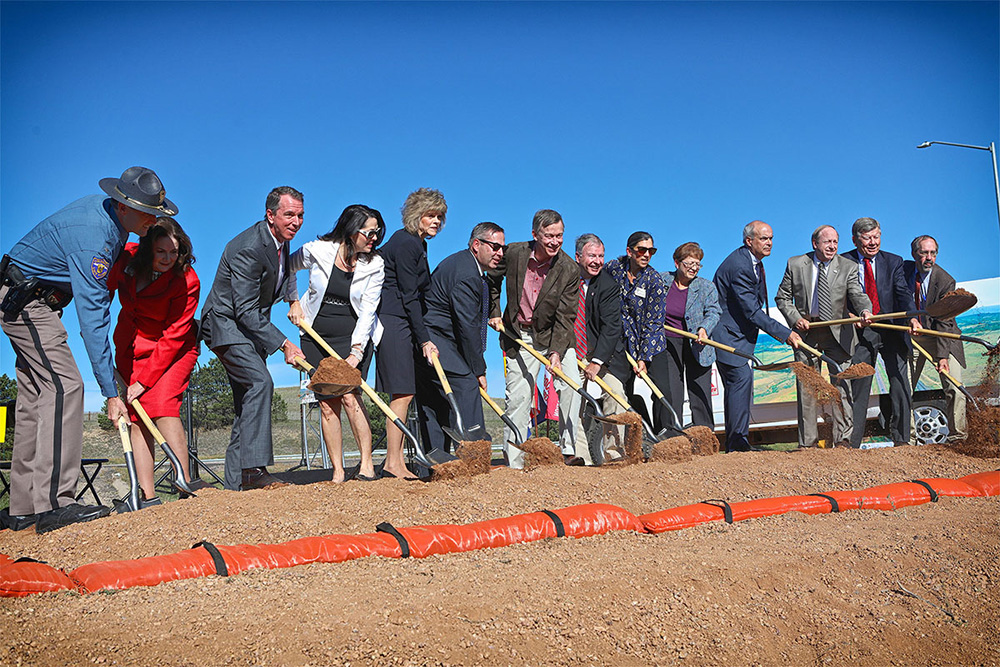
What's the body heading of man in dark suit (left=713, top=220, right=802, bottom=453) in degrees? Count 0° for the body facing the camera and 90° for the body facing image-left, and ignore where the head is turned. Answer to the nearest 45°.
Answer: approximately 315°

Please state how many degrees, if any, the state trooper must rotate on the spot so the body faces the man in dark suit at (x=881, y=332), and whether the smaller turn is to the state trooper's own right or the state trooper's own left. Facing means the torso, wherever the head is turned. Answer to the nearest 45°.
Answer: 0° — they already face them

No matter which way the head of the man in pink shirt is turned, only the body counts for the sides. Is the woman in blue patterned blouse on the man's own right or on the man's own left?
on the man's own left

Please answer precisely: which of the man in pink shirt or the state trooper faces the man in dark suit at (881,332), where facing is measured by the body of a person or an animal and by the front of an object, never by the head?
the state trooper

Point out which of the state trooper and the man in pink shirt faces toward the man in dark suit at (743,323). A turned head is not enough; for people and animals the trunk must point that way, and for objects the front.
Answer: the state trooper

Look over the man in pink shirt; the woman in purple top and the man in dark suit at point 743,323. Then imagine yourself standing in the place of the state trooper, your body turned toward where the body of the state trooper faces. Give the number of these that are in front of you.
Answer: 3

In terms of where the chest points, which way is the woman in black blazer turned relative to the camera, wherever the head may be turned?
to the viewer's right

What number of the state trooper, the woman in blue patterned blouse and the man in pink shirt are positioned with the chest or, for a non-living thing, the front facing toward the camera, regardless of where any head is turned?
2

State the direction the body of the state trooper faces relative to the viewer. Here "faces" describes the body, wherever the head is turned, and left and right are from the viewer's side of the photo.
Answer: facing to the right of the viewer
